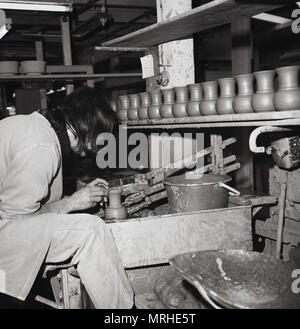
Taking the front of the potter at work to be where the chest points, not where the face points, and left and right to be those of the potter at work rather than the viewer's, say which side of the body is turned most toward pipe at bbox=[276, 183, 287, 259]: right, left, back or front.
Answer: front

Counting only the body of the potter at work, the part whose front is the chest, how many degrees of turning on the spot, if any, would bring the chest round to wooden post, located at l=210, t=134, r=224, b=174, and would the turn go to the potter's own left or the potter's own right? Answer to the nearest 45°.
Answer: approximately 45° to the potter's own left

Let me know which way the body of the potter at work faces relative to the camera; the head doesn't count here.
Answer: to the viewer's right

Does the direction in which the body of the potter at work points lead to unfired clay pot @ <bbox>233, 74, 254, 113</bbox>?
yes

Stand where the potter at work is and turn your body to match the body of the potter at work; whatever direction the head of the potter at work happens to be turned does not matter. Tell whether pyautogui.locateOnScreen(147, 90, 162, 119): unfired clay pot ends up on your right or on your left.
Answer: on your left

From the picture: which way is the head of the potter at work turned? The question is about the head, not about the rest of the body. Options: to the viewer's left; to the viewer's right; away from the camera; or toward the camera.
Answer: to the viewer's right

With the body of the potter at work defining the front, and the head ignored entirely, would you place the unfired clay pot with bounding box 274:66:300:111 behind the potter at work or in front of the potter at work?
in front

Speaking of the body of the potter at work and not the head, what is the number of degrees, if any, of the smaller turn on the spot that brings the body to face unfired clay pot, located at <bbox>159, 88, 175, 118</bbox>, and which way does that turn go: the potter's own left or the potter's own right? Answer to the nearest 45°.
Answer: approximately 45° to the potter's own left

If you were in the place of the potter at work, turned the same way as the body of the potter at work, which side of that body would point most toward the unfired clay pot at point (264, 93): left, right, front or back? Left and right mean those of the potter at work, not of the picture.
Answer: front

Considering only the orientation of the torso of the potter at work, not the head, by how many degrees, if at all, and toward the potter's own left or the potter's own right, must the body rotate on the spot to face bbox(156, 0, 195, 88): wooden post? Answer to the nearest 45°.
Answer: approximately 45° to the potter's own left

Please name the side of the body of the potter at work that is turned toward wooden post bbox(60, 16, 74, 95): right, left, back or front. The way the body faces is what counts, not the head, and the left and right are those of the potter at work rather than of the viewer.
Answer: left

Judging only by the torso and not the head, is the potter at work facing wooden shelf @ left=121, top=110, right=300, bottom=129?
yes

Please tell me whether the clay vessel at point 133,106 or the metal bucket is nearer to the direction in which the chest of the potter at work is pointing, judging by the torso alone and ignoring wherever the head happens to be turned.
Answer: the metal bucket
